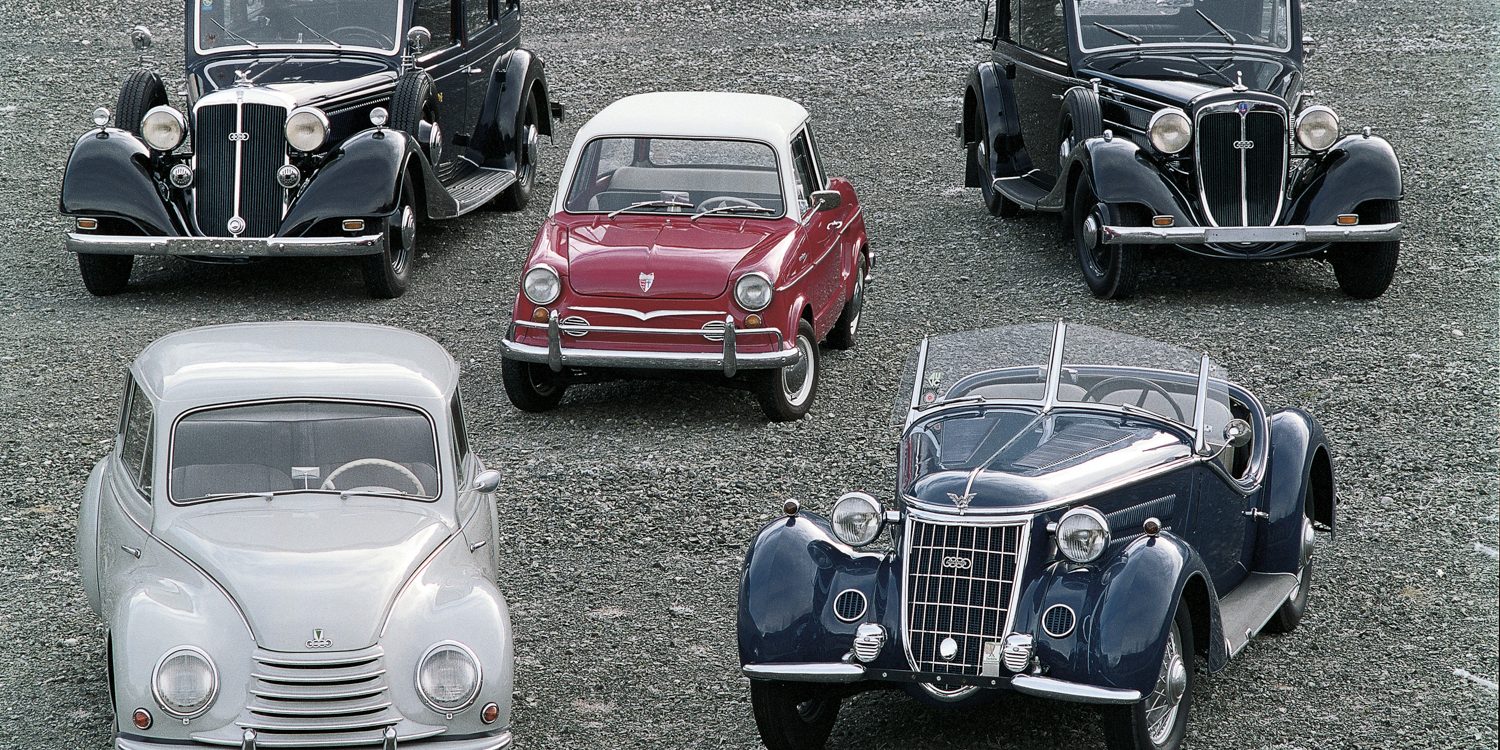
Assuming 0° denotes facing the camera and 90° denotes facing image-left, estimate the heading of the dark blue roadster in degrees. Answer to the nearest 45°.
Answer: approximately 45°

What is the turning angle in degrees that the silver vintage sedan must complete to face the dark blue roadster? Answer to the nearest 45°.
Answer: approximately 90° to its left

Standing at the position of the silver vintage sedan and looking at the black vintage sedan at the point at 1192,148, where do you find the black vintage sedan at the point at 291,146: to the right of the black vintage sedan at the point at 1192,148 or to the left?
left

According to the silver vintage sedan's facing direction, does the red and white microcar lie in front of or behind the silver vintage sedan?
behind

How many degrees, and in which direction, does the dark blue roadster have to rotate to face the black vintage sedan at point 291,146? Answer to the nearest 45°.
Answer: approximately 90° to its right

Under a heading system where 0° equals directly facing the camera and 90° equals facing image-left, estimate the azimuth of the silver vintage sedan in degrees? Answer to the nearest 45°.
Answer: approximately 0°

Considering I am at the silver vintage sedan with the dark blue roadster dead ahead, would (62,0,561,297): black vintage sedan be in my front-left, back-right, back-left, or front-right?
back-left

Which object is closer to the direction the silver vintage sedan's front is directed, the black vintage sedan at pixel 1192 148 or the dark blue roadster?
the dark blue roadster
